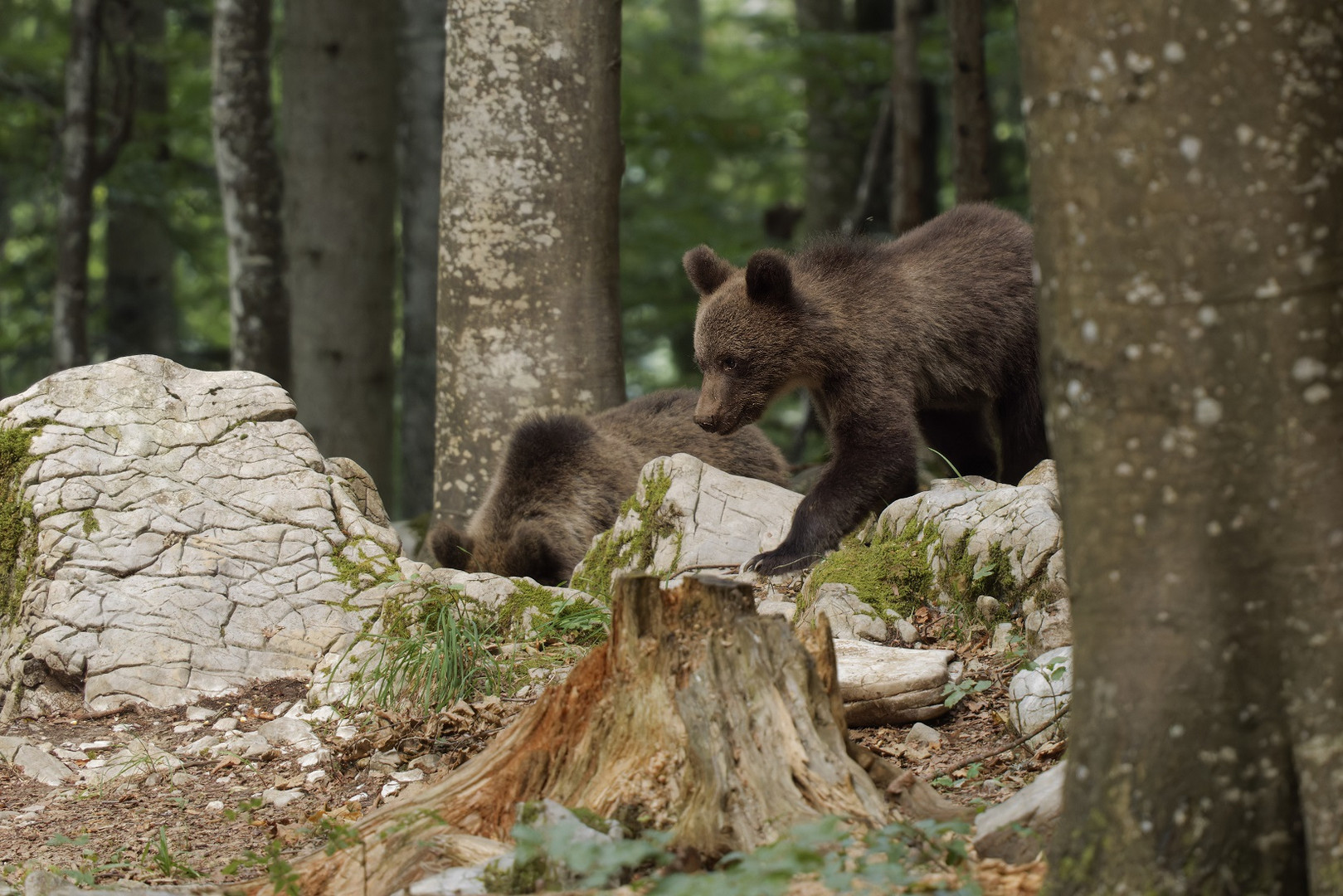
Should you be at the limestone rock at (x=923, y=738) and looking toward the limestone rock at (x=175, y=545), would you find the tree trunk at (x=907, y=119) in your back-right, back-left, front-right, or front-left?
front-right

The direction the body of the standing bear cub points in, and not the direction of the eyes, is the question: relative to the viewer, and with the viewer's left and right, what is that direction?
facing the viewer and to the left of the viewer

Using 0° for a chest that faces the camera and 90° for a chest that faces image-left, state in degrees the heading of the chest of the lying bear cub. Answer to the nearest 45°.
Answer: approximately 45°

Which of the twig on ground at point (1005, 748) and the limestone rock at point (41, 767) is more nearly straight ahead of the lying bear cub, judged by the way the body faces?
the limestone rock

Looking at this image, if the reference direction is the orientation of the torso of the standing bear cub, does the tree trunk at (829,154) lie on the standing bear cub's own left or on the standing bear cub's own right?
on the standing bear cub's own right

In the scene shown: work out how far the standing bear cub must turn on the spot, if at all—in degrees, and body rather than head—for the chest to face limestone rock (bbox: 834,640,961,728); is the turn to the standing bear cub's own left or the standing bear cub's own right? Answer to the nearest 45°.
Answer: approximately 45° to the standing bear cub's own left

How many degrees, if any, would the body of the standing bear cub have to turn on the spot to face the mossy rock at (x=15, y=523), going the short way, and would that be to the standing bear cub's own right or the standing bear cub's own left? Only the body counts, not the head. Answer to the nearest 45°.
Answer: approximately 45° to the standing bear cub's own right

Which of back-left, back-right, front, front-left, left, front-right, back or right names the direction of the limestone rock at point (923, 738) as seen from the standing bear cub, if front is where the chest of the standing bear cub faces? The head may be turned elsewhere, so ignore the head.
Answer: front-left

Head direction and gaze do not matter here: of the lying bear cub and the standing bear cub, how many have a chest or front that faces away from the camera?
0

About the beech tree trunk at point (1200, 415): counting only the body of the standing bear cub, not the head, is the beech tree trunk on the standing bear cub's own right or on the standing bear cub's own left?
on the standing bear cub's own left

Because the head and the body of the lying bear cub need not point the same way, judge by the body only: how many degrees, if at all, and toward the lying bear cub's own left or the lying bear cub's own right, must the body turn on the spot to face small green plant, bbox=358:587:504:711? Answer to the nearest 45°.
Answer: approximately 45° to the lying bear cub's own left

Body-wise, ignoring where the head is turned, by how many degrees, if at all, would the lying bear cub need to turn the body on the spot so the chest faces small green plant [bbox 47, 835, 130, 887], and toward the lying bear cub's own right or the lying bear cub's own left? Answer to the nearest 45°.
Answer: approximately 45° to the lying bear cub's own left

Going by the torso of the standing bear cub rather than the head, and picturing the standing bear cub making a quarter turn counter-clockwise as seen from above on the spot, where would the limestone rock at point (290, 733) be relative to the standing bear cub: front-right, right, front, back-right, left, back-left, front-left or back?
right

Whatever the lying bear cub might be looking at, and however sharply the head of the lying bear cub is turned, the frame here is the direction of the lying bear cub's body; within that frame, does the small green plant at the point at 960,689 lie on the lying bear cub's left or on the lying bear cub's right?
on the lying bear cub's left

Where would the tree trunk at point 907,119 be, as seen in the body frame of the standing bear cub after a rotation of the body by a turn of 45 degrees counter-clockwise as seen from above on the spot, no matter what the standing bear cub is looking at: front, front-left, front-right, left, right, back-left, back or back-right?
back
